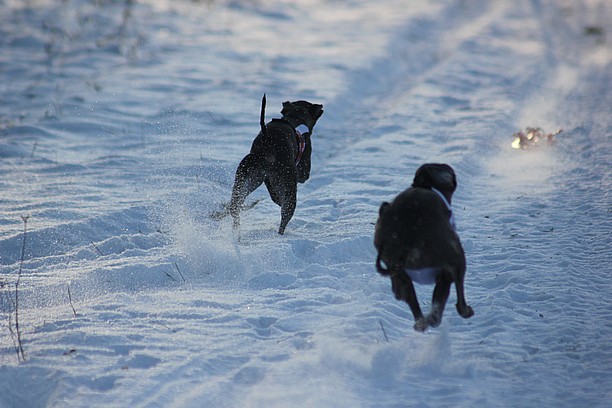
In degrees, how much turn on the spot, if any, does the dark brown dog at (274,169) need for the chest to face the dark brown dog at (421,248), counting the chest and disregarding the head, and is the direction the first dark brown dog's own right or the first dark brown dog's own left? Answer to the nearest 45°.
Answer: approximately 135° to the first dark brown dog's own right

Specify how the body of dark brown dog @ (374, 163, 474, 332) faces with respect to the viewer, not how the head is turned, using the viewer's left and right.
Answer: facing away from the viewer and to the right of the viewer

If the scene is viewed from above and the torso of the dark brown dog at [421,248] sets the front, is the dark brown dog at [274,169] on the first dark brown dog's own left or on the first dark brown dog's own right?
on the first dark brown dog's own left

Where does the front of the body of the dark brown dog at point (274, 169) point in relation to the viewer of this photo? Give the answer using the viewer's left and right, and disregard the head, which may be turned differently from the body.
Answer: facing away from the viewer and to the right of the viewer
